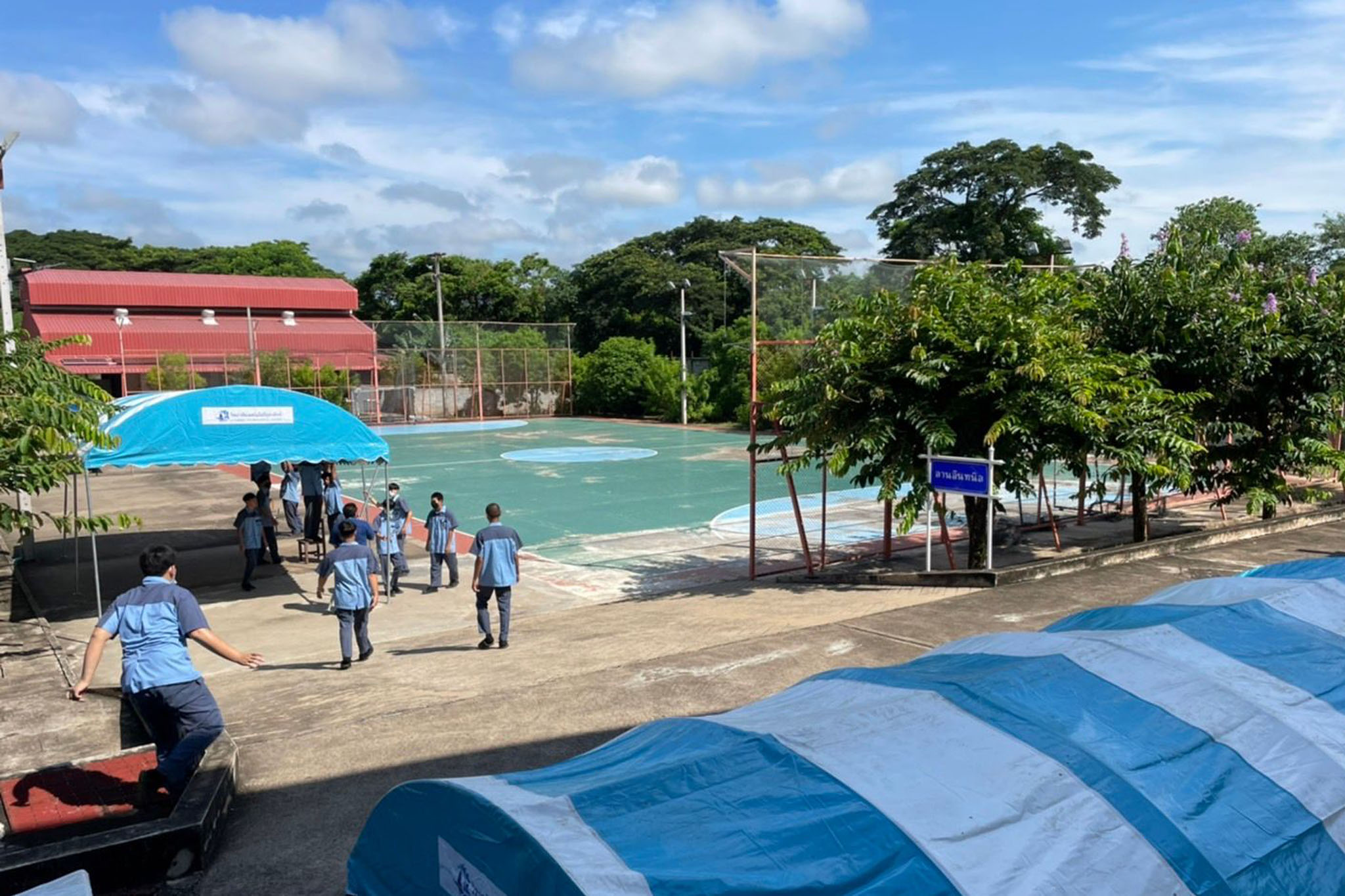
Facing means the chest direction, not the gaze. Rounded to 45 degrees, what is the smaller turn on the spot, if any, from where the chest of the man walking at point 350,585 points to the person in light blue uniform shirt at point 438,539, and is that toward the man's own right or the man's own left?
0° — they already face them

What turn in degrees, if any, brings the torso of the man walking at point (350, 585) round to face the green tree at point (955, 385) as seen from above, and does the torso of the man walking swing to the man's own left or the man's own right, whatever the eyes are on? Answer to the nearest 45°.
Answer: approximately 90° to the man's own right

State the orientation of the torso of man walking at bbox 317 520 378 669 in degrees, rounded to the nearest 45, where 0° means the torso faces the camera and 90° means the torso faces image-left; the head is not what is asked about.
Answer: approximately 180°

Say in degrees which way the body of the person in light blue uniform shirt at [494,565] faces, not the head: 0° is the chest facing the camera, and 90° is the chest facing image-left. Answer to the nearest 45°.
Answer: approximately 180°

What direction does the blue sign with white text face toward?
toward the camera

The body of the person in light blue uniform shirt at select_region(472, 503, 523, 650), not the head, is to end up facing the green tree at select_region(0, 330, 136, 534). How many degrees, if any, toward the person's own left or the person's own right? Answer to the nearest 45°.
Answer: approximately 90° to the person's own left

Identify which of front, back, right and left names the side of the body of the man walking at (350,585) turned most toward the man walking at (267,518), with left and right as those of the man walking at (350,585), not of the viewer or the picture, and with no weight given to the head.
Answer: front

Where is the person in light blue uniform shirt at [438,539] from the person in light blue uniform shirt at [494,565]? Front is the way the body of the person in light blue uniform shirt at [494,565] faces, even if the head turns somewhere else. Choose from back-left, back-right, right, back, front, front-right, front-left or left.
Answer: front

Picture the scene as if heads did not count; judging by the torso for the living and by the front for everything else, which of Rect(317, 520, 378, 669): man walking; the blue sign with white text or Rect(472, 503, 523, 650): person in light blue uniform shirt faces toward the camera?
the blue sign with white text

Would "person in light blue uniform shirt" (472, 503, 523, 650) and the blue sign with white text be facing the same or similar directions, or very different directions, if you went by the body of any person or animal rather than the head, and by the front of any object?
very different directions

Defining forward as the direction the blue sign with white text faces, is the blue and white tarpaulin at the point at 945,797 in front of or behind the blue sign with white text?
in front

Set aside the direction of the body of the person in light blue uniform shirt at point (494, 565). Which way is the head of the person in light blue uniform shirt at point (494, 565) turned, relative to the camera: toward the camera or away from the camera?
away from the camera

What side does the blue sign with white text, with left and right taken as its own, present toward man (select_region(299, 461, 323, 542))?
right

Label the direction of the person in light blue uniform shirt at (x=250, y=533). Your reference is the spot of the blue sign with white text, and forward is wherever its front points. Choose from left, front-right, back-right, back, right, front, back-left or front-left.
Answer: right

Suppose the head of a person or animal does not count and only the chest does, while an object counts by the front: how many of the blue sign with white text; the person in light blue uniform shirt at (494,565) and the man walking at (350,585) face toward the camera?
1

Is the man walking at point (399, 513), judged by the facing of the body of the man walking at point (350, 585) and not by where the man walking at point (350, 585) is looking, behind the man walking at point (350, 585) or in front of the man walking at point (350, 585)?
in front
